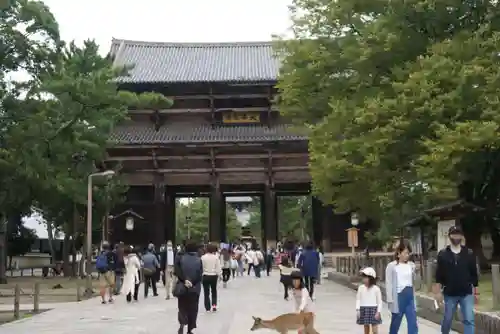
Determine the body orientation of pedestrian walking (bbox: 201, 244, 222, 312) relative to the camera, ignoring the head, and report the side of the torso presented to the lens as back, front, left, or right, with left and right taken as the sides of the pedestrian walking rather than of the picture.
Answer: back

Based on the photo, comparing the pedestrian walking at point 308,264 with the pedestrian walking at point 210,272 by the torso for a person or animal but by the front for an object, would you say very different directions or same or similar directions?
same or similar directions

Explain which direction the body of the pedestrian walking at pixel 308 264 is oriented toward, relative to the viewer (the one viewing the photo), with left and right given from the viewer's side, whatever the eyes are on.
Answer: facing away from the viewer

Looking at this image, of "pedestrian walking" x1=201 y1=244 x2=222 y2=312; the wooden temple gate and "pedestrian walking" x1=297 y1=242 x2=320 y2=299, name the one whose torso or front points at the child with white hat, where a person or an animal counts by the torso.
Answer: the wooden temple gate

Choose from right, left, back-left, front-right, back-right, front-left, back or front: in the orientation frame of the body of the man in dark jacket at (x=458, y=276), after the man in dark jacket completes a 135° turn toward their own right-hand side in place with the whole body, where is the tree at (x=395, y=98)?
front-right

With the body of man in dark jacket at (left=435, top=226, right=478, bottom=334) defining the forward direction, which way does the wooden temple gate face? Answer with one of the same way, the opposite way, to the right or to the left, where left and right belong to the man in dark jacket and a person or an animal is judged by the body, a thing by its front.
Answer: the same way

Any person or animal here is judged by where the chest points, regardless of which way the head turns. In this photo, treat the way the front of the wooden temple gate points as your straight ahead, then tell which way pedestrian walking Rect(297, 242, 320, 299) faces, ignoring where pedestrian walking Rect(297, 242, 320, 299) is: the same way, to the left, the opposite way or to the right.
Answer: the opposite way

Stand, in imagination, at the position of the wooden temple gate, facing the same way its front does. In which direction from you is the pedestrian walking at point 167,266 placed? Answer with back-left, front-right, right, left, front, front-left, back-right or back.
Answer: front

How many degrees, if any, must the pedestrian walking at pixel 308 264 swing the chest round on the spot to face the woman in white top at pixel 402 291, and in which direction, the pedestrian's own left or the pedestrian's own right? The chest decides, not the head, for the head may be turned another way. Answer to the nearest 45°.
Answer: approximately 180°

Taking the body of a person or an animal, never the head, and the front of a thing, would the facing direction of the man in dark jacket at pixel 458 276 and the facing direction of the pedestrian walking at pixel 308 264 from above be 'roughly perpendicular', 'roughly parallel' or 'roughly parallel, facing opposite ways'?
roughly parallel, facing opposite ways

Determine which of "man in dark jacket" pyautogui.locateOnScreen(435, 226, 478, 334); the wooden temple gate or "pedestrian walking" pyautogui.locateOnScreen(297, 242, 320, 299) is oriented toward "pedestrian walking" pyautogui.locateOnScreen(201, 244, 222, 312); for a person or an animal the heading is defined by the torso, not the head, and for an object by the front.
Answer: the wooden temple gate

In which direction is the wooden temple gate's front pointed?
toward the camera

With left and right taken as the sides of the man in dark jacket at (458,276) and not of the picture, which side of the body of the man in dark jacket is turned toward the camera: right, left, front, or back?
front

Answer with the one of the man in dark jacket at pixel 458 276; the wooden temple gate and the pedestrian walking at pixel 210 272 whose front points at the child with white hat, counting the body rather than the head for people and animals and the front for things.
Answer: the wooden temple gate

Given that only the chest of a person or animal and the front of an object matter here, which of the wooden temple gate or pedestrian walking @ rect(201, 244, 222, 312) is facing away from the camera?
the pedestrian walking

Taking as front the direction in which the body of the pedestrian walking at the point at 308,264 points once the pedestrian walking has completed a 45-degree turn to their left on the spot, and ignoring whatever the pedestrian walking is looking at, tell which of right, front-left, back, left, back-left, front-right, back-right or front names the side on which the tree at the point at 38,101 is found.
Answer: front-left

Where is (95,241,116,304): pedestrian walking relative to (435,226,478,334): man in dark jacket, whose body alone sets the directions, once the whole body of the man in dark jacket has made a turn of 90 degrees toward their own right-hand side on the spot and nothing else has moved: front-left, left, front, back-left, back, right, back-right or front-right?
front-right

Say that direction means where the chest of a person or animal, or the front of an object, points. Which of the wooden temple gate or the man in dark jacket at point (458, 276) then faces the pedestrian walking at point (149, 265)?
the wooden temple gate
